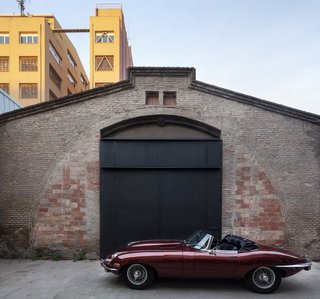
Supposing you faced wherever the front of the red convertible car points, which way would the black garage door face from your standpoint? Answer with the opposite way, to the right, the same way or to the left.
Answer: to the left

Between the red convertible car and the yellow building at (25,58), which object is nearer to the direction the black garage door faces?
the red convertible car

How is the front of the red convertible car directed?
to the viewer's left

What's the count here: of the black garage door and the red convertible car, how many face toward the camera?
1

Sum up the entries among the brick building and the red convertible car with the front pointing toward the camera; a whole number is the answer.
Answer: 1

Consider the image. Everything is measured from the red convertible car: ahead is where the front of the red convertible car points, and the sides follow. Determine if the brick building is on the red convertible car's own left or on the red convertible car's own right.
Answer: on the red convertible car's own right

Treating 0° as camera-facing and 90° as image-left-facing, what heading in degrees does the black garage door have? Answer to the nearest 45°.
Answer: approximately 0°

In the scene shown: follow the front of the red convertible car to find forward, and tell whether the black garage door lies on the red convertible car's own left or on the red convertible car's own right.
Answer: on the red convertible car's own right
